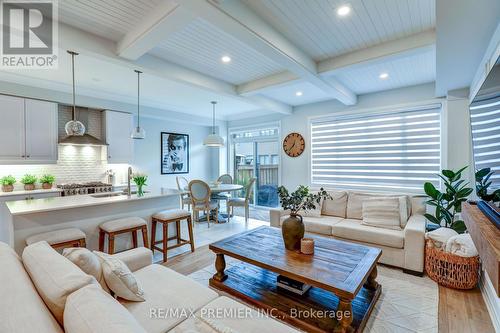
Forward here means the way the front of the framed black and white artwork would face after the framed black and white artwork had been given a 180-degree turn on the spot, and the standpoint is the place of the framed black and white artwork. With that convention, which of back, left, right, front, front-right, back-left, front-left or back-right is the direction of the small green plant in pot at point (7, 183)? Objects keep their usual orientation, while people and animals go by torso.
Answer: left

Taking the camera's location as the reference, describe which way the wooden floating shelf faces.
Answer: facing to the left of the viewer

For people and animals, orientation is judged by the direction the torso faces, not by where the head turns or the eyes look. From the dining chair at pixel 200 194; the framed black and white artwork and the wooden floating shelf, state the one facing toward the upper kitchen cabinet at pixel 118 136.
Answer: the wooden floating shelf

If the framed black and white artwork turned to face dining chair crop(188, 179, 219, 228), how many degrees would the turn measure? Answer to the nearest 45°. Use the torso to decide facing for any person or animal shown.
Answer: approximately 45° to its right

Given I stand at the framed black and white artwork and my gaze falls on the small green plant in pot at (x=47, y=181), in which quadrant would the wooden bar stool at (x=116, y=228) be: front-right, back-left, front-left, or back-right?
front-left

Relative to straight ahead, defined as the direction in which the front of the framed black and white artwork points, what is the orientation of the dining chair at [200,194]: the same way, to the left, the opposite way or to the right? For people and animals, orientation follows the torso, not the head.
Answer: to the left

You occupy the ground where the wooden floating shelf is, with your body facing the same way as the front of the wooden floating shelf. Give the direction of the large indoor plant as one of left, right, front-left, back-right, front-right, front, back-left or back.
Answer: right

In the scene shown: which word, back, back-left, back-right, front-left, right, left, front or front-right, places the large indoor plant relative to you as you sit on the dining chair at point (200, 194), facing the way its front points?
right

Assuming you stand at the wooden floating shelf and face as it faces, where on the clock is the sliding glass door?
The sliding glass door is roughly at 1 o'clock from the wooden floating shelf.

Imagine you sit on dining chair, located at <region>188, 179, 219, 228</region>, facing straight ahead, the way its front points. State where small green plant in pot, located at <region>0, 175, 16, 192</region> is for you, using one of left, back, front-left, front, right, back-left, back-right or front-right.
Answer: back-left
